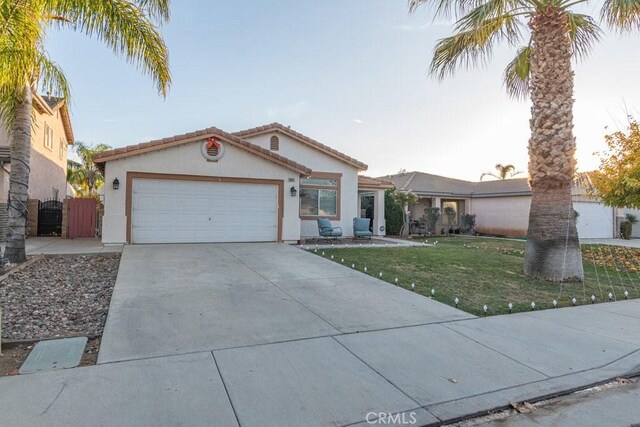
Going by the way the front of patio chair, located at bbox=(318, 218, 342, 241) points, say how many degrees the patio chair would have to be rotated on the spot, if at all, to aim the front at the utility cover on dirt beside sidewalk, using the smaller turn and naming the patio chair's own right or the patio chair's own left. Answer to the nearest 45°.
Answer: approximately 45° to the patio chair's own right

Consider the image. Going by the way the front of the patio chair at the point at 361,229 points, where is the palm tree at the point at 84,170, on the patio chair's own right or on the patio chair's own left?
on the patio chair's own right

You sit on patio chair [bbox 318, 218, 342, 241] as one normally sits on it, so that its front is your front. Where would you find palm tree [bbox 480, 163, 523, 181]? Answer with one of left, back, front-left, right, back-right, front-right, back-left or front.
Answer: left

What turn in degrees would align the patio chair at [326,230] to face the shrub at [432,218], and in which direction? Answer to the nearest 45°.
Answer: approximately 90° to its left

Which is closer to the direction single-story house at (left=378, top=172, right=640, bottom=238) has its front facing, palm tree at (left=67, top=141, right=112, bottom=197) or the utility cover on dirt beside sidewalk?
the utility cover on dirt beside sidewalk
